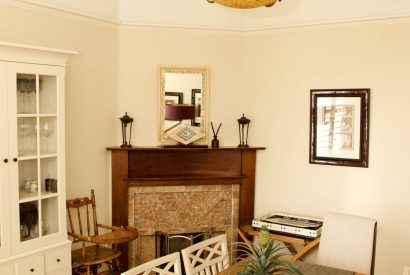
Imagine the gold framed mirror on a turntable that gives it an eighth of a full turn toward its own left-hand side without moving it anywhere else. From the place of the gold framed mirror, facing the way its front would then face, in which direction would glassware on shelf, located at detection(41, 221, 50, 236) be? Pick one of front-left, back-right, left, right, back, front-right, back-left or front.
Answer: right

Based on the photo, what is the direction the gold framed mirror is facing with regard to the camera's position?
facing the viewer

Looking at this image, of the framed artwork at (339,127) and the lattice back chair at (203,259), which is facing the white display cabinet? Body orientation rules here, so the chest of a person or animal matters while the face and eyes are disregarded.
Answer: the framed artwork

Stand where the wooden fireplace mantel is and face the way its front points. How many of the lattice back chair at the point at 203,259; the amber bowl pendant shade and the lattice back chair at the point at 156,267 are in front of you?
3

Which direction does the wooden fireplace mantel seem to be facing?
toward the camera

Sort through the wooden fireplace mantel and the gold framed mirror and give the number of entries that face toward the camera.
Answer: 2

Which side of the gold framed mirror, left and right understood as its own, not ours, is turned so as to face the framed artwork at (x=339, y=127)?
left

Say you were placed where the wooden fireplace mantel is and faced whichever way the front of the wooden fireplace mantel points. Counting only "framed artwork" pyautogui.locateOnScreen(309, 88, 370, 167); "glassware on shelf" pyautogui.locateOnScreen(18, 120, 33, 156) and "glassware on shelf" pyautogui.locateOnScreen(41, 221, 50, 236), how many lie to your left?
1

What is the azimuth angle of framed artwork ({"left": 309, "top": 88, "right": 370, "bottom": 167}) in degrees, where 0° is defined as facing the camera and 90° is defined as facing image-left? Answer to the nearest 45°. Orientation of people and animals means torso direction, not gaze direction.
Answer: approximately 45°
